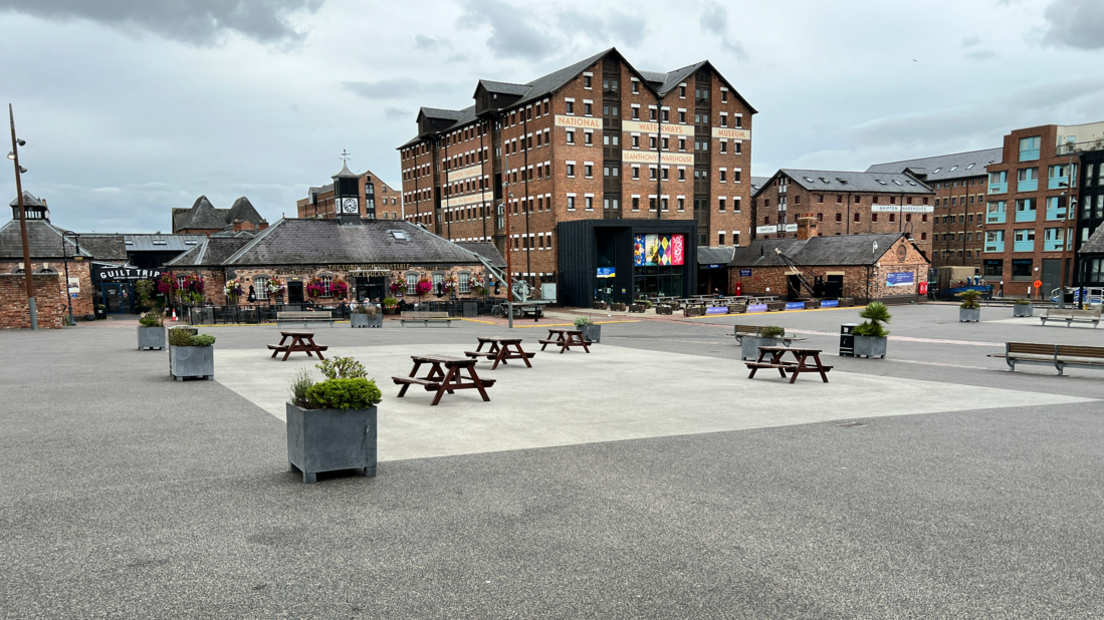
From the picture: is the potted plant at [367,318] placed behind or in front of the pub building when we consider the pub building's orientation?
in front

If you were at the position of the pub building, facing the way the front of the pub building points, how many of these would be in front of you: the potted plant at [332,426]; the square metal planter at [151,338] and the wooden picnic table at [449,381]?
3

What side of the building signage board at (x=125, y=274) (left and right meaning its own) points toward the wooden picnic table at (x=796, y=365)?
front

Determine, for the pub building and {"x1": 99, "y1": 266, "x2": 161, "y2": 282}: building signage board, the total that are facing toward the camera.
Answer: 2

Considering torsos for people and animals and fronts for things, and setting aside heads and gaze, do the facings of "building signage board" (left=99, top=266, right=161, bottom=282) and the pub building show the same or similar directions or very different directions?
same or similar directions

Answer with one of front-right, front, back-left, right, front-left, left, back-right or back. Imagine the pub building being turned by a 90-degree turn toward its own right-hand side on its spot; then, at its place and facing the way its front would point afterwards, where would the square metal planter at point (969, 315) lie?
back-left

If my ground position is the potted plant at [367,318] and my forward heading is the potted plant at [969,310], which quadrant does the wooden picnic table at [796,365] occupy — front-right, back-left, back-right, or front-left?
front-right

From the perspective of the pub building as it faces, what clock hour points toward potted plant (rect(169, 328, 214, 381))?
The potted plant is roughly at 12 o'clock from the pub building.

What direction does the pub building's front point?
toward the camera

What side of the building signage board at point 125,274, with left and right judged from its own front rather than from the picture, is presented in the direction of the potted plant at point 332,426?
front

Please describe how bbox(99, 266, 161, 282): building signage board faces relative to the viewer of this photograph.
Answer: facing the viewer
